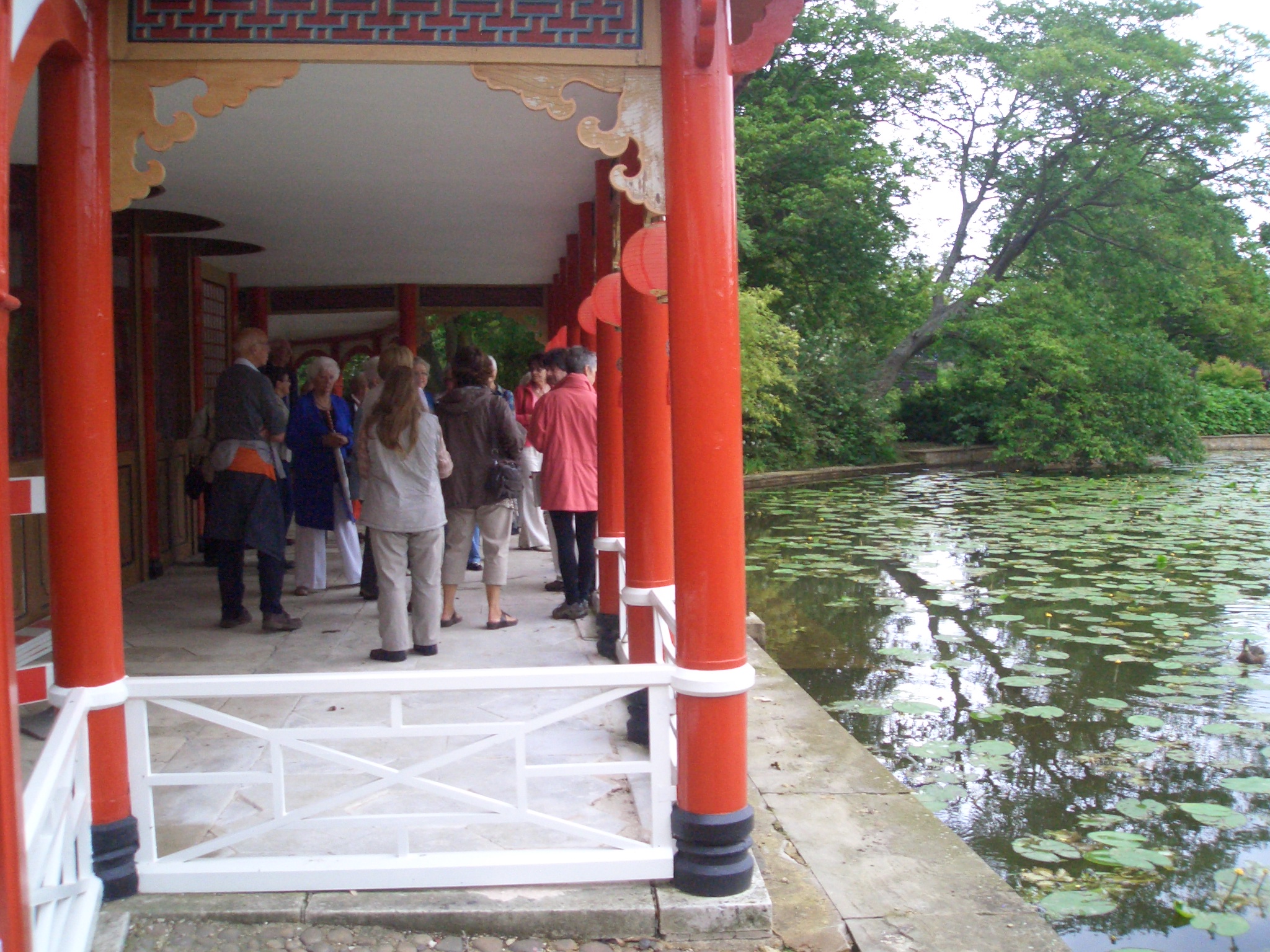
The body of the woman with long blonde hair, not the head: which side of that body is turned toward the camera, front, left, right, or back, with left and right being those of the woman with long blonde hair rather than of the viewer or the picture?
back

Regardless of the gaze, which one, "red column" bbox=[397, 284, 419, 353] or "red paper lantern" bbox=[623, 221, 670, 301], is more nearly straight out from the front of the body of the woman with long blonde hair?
the red column

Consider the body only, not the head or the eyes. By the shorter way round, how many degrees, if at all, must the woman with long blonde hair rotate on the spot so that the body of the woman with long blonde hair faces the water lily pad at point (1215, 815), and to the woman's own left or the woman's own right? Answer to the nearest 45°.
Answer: approximately 135° to the woman's own right

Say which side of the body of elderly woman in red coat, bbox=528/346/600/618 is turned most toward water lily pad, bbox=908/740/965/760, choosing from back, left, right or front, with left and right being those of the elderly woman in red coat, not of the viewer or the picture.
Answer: right

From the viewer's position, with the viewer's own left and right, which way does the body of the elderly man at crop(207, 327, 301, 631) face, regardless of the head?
facing away from the viewer and to the right of the viewer

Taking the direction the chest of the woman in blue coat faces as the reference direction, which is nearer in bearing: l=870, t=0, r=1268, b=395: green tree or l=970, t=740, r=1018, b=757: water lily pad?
the water lily pad

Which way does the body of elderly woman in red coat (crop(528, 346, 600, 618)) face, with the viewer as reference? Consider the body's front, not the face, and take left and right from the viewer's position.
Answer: facing away from the viewer and to the right of the viewer

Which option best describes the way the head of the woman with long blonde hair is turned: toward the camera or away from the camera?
away from the camera

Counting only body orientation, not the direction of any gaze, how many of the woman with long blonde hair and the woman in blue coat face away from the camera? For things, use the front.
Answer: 1

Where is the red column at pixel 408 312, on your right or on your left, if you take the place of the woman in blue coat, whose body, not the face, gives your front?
on your left

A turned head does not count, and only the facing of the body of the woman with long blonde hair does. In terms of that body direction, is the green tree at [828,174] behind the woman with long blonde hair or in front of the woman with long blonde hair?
in front

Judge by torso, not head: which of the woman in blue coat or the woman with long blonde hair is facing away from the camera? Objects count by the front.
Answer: the woman with long blonde hair

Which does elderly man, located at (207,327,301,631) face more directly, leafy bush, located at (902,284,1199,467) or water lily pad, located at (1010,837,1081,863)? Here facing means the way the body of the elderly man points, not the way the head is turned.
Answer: the leafy bush

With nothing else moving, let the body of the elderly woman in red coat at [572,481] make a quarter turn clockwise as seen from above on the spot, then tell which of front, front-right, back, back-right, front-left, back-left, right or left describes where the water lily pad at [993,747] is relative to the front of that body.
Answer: front
